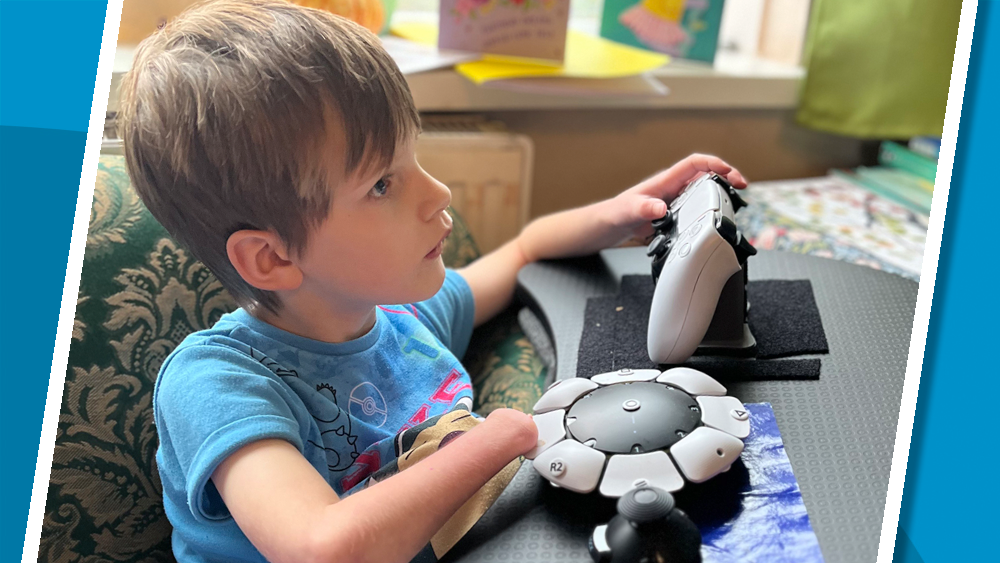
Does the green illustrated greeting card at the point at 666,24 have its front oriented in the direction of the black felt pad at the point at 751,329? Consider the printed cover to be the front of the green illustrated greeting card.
yes

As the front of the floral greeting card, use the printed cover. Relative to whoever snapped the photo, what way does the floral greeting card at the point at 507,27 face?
facing the viewer

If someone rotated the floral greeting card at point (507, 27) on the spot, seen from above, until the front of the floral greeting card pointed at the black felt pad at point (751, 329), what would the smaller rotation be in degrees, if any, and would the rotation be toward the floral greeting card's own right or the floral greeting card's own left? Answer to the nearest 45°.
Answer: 0° — it already faces it

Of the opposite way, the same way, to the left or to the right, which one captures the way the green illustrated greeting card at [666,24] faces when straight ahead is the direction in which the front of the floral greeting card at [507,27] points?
the same way

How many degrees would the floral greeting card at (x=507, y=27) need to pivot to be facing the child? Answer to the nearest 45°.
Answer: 0° — it already faces them

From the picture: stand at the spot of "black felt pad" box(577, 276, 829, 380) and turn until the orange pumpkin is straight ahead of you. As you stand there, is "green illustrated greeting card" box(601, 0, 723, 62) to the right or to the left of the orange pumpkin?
right

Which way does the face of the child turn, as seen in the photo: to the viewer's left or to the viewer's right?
to the viewer's right

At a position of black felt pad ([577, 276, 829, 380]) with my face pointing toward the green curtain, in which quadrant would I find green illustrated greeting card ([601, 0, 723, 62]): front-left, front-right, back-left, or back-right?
front-left

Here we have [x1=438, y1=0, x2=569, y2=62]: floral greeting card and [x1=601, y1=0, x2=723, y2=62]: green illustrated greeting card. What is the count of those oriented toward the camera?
2

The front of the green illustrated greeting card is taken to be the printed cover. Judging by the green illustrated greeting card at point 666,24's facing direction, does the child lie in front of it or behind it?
in front

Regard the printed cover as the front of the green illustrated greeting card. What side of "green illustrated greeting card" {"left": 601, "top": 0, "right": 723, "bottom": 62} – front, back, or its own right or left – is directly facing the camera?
front

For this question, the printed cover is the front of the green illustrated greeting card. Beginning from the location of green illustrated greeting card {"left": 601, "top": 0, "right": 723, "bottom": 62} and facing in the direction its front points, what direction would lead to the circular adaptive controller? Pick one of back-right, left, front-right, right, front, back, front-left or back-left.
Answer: front
